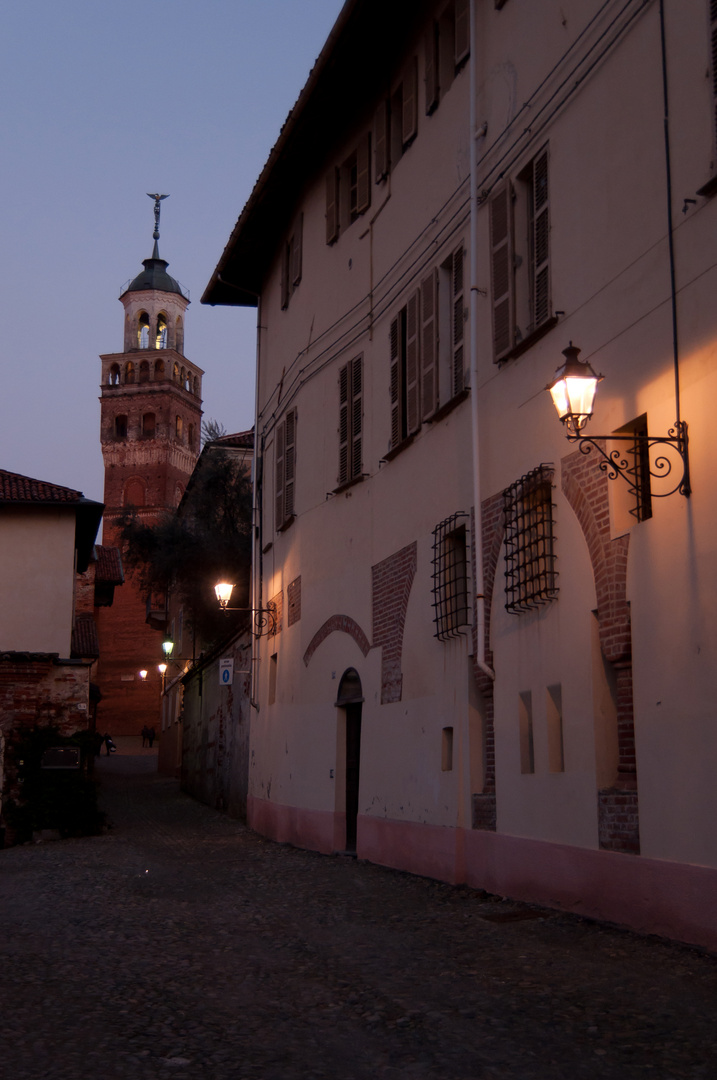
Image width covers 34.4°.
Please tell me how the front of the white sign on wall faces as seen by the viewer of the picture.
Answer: facing the viewer and to the left of the viewer

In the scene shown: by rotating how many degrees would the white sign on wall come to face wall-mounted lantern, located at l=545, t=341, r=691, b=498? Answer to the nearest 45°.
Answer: approximately 45° to its left

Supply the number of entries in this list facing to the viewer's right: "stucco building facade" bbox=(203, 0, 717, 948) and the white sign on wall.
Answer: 0

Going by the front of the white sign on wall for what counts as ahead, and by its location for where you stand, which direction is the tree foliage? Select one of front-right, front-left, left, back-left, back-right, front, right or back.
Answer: back-right
